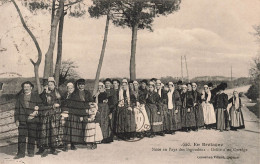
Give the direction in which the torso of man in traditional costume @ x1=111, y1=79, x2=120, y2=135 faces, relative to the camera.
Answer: toward the camera

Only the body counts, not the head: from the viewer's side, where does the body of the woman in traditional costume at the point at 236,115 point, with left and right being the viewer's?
facing the viewer and to the left of the viewer

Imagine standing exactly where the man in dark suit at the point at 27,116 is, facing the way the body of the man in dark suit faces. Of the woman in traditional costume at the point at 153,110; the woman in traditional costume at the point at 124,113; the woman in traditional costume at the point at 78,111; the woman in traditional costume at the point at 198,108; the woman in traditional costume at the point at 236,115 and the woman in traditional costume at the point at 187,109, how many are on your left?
6

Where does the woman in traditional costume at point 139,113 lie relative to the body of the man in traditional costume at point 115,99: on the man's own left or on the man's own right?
on the man's own left

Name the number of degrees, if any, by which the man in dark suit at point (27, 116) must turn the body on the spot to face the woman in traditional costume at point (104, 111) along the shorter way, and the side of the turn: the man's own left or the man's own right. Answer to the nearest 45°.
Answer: approximately 90° to the man's own left

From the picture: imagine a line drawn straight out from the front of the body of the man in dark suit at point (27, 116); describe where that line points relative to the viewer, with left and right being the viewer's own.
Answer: facing the viewer

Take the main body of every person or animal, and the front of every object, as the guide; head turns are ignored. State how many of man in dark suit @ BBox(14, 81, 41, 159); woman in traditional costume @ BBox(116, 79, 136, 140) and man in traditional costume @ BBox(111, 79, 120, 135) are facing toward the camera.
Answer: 3

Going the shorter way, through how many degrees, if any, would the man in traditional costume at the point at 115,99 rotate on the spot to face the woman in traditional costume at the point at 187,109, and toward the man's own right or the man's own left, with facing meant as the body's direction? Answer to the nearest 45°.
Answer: approximately 135° to the man's own left

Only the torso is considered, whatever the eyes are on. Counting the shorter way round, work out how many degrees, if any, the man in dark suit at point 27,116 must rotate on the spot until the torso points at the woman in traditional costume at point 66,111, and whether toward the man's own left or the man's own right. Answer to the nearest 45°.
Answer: approximately 90° to the man's own left

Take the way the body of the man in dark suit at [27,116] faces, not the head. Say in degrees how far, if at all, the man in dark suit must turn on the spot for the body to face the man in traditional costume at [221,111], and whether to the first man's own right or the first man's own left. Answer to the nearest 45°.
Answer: approximately 90° to the first man's own left

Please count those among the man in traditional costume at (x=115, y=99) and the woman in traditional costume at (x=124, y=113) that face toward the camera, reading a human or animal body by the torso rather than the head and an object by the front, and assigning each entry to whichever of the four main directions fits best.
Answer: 2
